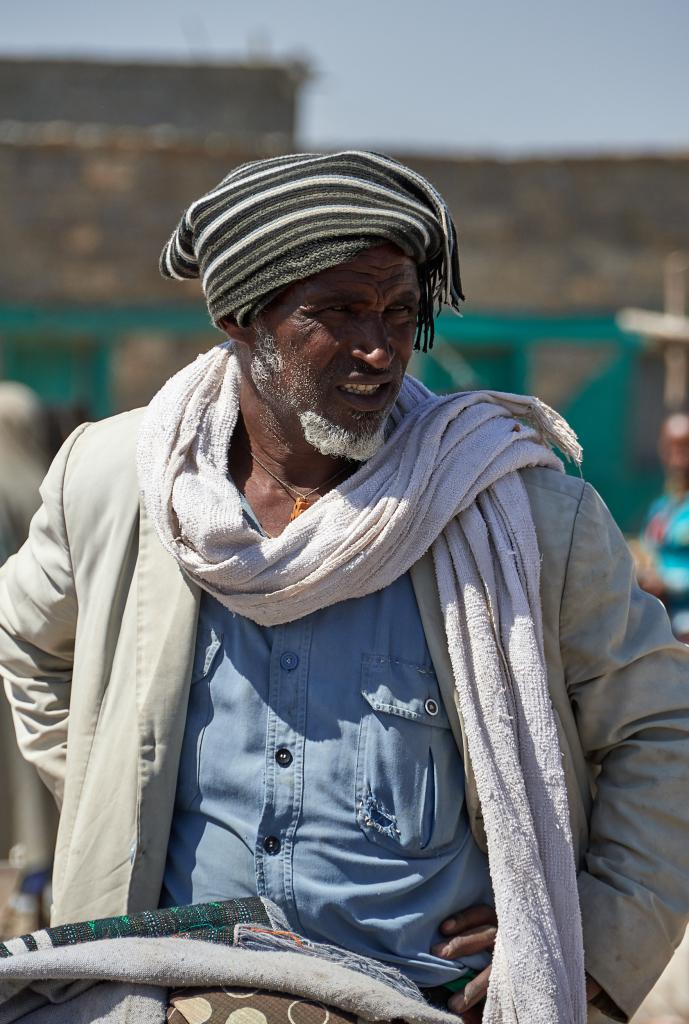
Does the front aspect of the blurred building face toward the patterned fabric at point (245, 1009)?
yes

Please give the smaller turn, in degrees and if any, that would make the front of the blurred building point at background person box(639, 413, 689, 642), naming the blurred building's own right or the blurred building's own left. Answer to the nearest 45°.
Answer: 0° — it already faces them

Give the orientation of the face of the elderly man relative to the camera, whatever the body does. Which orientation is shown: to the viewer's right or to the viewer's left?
to the viewer's right

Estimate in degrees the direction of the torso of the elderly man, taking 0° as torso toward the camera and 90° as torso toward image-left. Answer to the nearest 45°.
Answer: approximately 0°

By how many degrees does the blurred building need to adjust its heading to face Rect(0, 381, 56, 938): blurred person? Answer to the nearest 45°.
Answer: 0° — it already faces them

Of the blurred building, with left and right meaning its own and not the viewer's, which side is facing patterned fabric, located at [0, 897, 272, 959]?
front

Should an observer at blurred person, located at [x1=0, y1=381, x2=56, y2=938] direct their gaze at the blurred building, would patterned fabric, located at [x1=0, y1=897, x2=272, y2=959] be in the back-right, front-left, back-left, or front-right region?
back-right

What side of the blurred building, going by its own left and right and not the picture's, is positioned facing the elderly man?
front

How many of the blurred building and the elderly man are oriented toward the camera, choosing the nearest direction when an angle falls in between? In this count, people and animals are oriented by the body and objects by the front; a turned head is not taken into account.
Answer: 2
